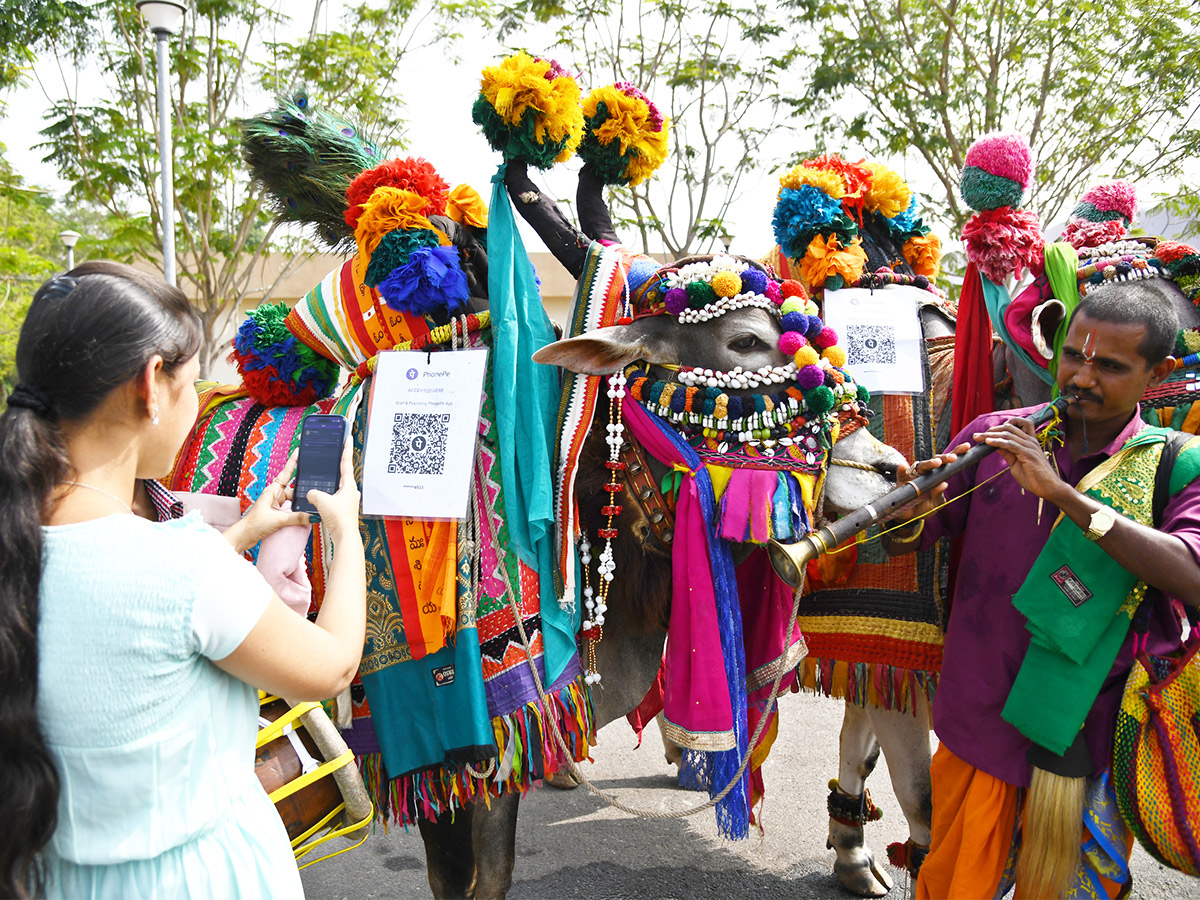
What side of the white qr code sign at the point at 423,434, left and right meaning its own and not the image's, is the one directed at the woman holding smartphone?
front

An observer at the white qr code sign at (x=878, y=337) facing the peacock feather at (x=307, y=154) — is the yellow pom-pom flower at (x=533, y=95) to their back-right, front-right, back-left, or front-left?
front-left

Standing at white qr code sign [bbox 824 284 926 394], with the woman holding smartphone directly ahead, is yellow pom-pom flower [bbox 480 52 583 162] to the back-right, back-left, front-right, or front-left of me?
front-right

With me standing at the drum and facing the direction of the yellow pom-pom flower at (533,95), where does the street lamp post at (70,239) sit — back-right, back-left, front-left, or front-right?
front-left

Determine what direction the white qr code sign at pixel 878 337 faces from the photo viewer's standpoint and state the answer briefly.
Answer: facing the viewer

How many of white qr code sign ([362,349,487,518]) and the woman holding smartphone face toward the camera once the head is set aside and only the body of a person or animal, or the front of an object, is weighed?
1

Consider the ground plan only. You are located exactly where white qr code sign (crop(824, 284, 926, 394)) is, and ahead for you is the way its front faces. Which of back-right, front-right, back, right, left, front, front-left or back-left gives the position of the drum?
front-right

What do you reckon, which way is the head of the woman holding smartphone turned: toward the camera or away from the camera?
away from the camera

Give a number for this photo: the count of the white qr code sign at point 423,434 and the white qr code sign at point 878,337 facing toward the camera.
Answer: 2

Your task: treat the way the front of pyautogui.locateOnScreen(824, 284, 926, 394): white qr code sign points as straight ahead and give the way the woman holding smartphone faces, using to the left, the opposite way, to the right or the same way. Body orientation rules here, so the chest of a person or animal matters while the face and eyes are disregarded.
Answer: the opposite way

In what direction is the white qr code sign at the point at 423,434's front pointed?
toward the camera

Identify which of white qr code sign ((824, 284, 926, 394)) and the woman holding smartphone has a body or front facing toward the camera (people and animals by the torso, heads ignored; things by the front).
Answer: the white qr code sign

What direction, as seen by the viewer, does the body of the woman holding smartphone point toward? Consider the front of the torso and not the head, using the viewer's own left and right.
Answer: facing away from the viewer and to the right of the viewer

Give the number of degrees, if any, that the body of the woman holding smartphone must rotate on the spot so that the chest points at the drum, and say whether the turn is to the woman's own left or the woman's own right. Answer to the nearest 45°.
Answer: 0° — they already face it

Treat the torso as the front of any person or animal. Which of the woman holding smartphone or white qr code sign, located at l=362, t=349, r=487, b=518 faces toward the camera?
the white qr code sign

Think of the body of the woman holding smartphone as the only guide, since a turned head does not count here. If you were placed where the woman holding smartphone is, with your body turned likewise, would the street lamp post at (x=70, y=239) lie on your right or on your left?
on your left

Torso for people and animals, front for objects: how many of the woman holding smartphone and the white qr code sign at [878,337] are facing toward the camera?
1
